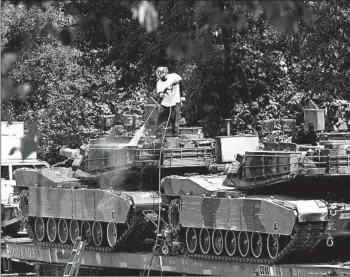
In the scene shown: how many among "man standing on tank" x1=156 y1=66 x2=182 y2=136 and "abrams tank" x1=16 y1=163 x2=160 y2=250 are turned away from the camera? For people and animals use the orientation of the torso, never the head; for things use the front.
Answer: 0

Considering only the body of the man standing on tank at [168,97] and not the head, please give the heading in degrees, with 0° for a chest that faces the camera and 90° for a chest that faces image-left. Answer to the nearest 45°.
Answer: approximately 45°
